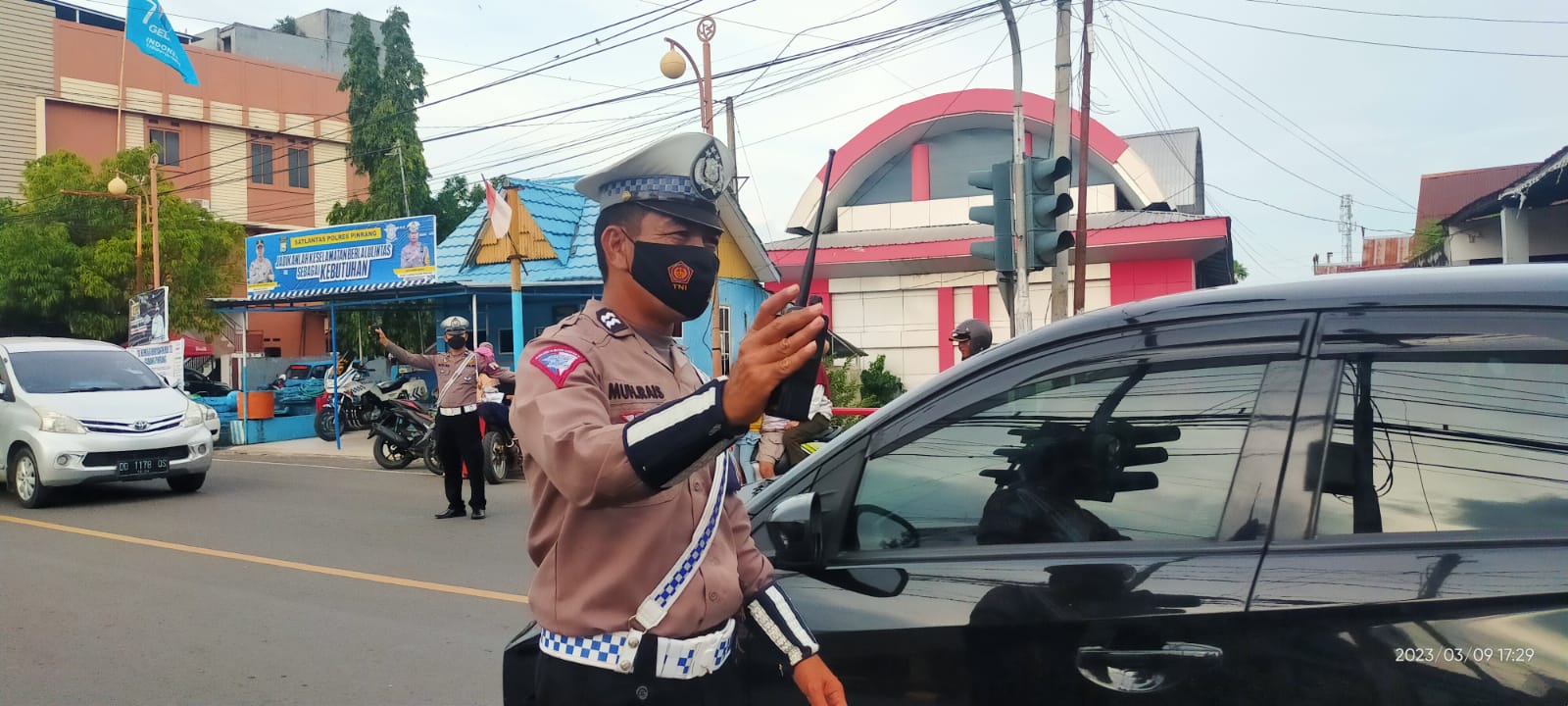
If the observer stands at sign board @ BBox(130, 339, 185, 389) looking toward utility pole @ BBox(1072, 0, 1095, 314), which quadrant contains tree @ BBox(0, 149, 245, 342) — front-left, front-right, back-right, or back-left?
back-left

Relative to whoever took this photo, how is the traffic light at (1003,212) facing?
facing to the left of the viewer

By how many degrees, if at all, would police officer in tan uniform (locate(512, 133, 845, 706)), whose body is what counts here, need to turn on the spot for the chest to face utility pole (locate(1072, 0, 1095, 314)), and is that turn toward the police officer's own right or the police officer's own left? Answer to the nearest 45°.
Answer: approximately 90° to the police officer's own left

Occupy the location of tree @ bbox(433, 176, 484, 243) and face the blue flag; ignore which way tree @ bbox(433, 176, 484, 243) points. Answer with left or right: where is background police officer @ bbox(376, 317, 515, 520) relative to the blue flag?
left

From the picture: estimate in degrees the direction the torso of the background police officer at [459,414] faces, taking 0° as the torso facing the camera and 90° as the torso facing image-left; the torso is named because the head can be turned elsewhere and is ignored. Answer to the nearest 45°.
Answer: approximately 0°

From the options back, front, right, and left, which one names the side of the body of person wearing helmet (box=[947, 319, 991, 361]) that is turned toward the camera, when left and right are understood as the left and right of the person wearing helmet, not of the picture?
left
